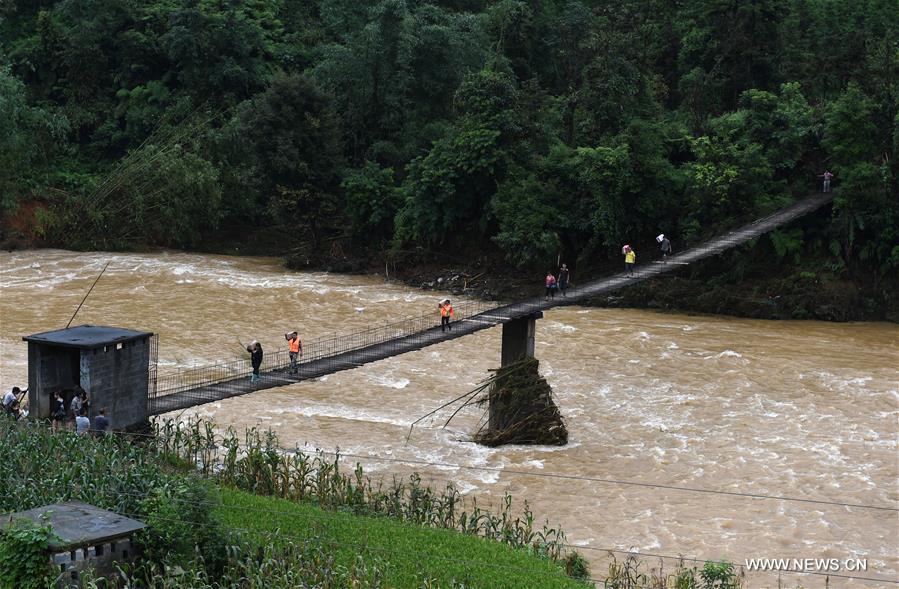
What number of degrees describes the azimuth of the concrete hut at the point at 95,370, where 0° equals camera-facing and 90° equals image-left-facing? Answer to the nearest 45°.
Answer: approximately 45°

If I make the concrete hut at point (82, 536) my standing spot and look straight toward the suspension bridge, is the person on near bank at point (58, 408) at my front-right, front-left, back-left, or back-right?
front-left

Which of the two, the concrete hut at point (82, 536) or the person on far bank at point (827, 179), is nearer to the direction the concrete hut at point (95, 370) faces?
the concrete hut

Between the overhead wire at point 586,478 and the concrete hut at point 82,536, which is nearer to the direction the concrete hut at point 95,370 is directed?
the concrete hut

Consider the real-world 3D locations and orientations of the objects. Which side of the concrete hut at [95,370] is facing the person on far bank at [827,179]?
back

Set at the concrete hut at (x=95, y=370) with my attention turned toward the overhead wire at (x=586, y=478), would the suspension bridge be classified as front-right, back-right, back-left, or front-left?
front-left

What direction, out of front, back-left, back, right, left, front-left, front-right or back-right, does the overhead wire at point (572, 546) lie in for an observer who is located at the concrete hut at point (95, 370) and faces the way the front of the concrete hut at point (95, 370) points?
left

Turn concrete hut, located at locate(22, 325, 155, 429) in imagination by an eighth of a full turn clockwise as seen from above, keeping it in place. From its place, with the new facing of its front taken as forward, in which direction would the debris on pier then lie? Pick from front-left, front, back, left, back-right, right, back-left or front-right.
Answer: back

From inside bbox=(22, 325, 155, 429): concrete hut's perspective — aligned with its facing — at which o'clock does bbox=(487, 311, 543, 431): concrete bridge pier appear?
The concrete bridge pier is roughly at 7 o'clock from the concrete hut.
